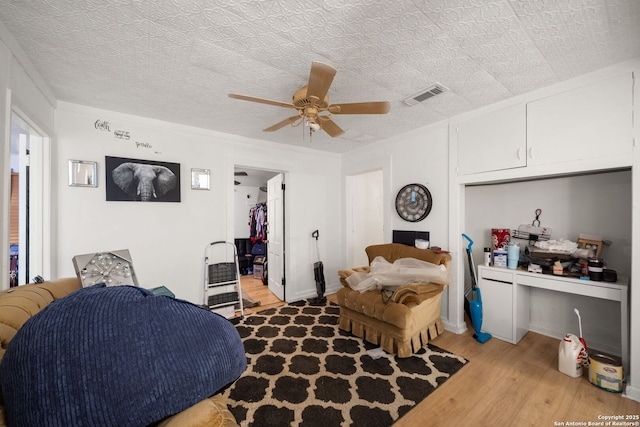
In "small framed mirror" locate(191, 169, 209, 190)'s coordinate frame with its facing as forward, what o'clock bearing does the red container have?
The red container is roughly at 10 o'clock from the small framed mirror.

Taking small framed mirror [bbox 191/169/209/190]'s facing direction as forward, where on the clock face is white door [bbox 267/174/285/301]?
The white door is roughly at 8 o'clock from the small framed mirror.

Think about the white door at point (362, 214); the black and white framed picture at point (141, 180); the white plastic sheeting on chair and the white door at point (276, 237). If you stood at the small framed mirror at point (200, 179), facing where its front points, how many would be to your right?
1

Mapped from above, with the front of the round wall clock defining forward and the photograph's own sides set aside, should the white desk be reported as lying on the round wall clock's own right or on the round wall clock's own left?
on the round wall clock's own left

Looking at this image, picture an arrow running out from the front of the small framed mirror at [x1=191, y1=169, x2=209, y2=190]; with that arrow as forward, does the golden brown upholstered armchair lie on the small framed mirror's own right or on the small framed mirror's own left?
on the small framed mirror's own left

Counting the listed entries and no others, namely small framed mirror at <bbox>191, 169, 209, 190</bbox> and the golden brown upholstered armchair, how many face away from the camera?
0

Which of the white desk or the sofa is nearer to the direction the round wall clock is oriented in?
the sofa

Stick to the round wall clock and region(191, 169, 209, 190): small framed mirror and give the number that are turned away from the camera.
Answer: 0

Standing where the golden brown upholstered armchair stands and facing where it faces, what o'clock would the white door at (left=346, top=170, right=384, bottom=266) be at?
The white door is roughly at 4 o'clock from the golden brown upholstered armchair.
